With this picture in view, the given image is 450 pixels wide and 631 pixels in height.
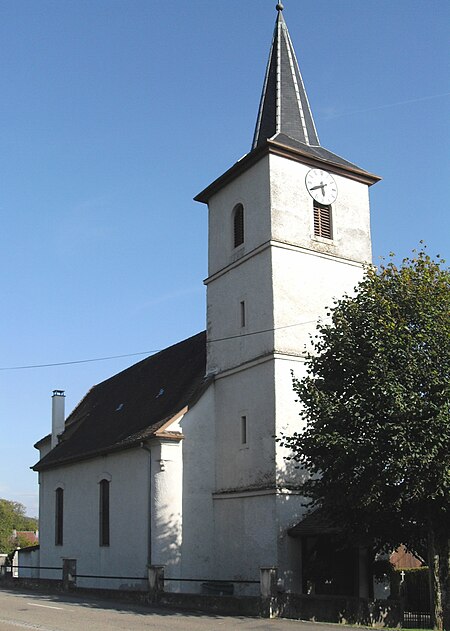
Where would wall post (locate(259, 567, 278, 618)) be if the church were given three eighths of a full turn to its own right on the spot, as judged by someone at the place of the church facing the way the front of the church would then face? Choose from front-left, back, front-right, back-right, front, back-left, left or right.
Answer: left

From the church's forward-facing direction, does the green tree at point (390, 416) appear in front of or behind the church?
in front

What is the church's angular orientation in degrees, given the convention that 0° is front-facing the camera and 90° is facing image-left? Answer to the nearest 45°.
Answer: approximately 315°
